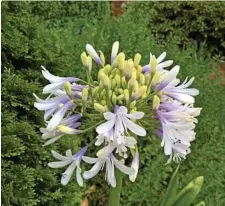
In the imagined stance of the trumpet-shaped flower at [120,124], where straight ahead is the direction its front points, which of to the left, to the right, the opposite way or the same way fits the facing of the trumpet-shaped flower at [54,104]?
to the right

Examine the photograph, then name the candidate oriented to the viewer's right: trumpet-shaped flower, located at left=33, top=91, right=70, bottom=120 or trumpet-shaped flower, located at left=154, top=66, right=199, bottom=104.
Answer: trumpet-shaped flower, located at left=154, top=66, right=199, bottom=104

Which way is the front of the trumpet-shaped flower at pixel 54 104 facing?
to the viewer's left

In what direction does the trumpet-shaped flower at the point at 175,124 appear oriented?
to the viewer's right

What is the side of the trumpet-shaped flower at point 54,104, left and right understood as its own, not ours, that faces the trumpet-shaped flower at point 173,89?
back

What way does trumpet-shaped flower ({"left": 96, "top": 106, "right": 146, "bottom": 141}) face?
toward the camera

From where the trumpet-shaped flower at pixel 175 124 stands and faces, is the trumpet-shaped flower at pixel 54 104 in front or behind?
behind

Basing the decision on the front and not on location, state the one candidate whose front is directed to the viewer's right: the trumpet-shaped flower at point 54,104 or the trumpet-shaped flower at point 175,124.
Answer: the trumpet-shaped flower at point 175,124

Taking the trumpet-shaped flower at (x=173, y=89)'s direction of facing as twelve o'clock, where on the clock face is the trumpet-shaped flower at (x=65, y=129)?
the trumpet-shaped flower at (x=65, y=129) is roughly at 5 o'clock from the trumpet-shaped flower at (x=173, y=89).

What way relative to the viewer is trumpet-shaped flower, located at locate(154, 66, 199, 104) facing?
to the viewer's right
